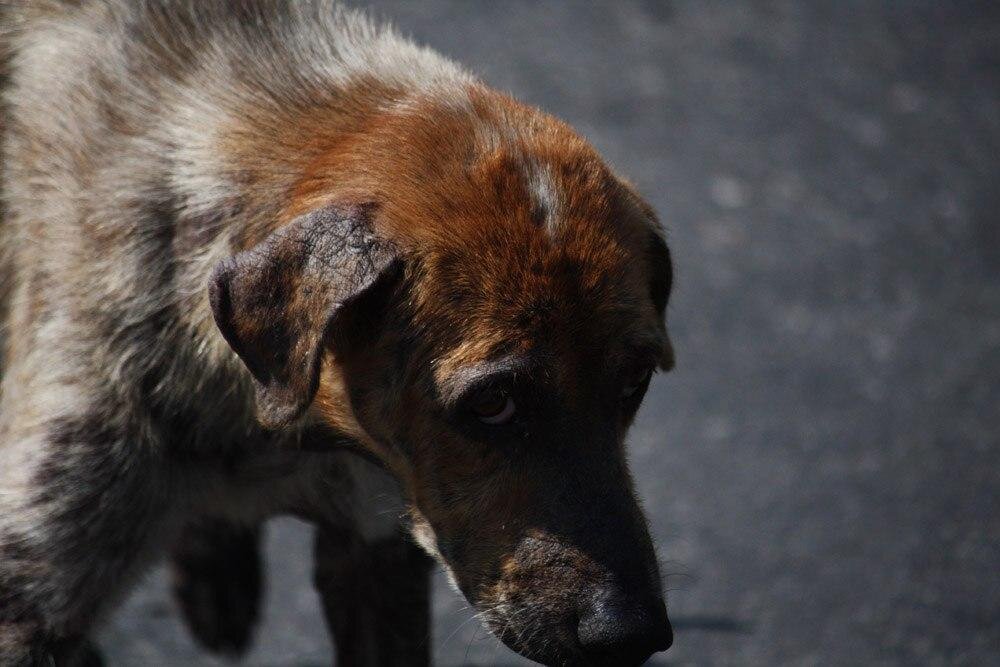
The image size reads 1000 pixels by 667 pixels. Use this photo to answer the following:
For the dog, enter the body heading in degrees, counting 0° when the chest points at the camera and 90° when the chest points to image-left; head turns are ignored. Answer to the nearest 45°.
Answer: approximately 315°
